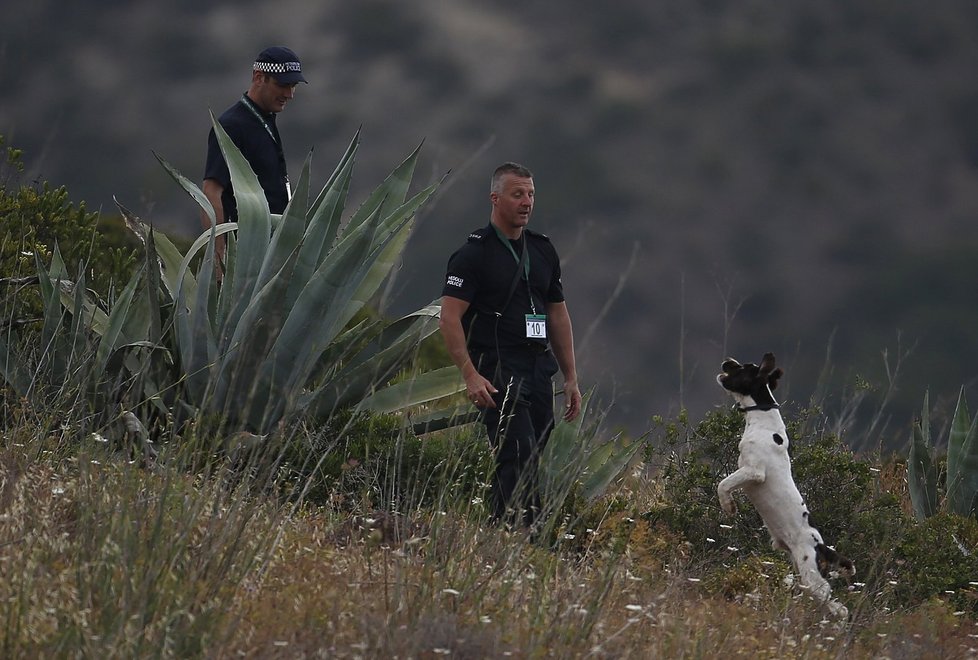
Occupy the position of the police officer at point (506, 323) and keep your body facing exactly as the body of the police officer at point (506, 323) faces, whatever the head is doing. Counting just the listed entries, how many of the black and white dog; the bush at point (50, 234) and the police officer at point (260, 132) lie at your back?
2

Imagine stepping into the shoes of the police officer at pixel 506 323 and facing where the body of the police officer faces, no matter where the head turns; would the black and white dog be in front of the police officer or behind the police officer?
in front

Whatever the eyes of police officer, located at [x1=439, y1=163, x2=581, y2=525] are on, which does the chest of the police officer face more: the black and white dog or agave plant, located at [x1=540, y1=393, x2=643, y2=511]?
the black and white dog

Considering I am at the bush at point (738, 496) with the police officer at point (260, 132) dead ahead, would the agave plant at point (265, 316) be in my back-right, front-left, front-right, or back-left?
front-left

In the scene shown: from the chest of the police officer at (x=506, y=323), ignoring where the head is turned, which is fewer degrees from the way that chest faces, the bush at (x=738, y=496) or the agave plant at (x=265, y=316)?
the bush

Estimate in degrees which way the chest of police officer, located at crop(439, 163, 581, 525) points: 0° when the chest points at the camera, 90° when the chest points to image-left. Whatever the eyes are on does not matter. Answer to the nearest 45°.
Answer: approximately 315°

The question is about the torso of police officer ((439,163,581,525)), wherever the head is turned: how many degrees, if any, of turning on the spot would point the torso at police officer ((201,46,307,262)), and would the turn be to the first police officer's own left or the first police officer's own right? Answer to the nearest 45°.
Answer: approximately 180°

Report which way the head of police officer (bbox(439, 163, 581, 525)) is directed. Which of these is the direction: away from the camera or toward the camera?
toward the camera

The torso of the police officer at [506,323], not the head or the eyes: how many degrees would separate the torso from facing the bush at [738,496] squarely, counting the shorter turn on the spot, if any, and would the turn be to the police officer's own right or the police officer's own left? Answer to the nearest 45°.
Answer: approximately 90° to the police officer's own left

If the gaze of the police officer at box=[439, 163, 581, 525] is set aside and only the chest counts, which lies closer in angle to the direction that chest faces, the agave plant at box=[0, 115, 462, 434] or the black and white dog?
the black and white dog
